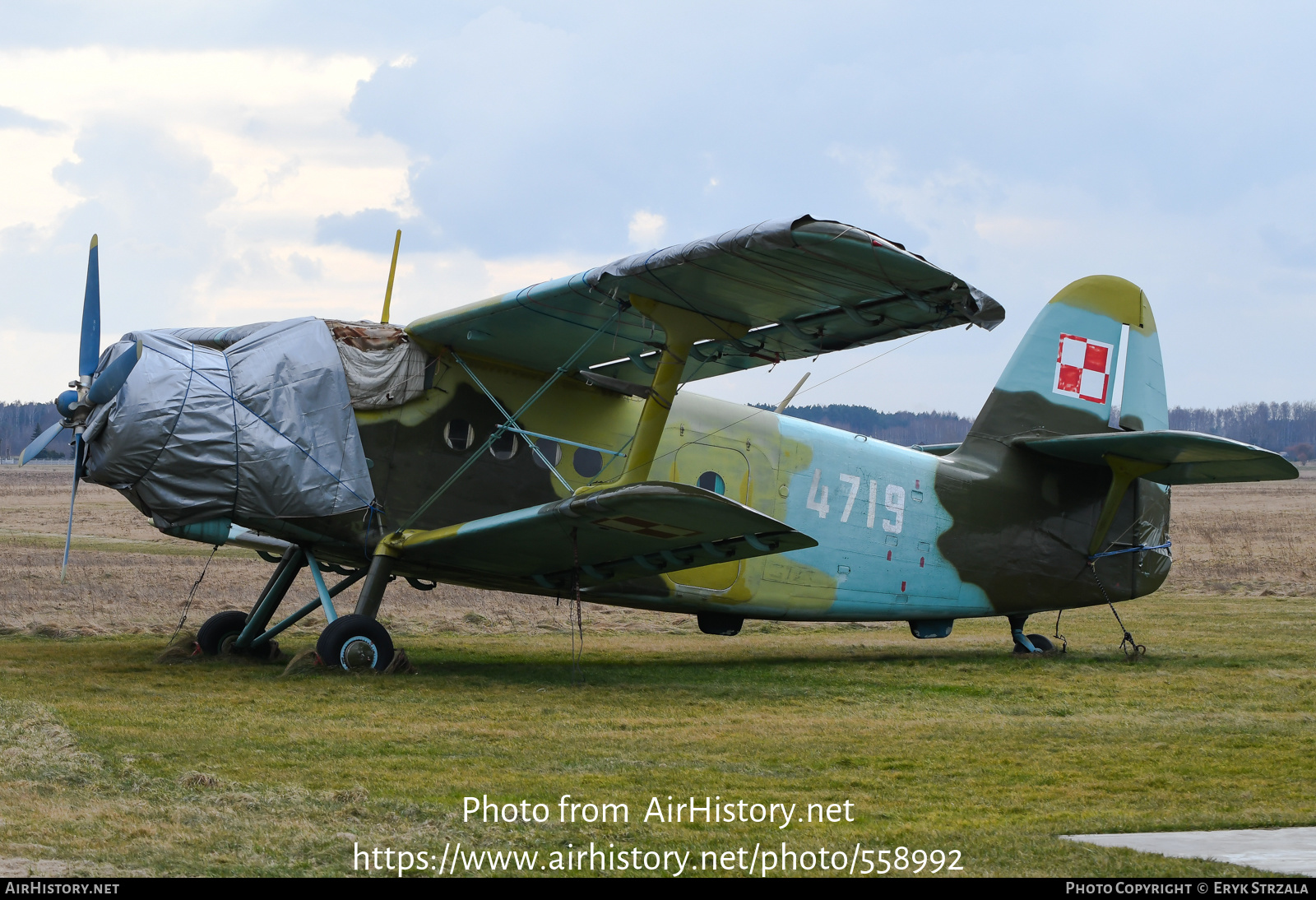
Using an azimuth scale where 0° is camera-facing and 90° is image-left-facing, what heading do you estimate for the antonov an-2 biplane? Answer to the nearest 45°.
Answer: approximately 45°
